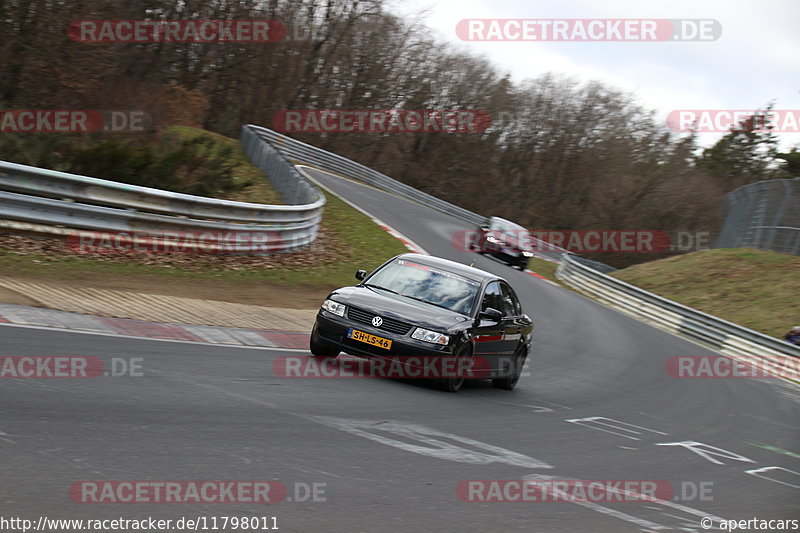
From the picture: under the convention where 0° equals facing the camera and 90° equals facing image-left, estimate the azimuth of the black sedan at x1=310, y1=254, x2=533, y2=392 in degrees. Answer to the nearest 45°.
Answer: approximately 45°

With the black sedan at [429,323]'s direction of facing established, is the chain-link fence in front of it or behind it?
behind

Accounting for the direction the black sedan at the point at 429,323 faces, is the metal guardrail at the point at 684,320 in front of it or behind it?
behind

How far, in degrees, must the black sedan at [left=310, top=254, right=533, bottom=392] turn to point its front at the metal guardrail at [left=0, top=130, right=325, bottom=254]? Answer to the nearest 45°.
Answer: approximately 90° to its right

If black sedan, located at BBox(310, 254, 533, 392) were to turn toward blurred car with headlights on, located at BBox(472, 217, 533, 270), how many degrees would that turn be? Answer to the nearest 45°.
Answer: approximately 135° to its right

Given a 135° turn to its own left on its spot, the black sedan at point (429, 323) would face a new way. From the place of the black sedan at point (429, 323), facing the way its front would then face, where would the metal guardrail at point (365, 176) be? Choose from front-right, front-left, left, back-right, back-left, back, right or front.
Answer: left
